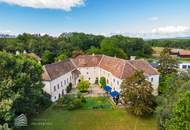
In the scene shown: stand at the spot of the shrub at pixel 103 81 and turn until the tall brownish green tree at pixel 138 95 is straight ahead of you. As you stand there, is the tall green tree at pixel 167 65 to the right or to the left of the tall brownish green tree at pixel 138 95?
left

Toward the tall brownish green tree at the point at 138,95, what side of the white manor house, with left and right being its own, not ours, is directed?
front

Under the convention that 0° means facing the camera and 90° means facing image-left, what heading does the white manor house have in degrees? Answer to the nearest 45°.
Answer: approximately 0°

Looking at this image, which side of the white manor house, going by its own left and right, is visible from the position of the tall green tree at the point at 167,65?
left

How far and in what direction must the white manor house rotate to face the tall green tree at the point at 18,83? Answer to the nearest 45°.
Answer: approximately 45° to its right

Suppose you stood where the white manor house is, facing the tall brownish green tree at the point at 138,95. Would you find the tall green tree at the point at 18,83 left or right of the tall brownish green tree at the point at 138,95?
right
